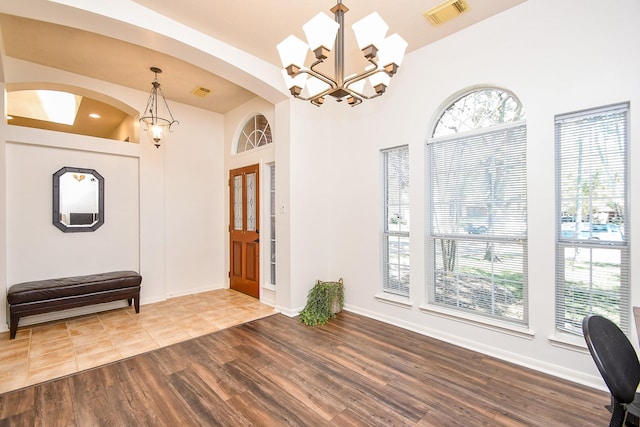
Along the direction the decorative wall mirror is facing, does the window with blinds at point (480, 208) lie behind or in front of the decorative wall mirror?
in front

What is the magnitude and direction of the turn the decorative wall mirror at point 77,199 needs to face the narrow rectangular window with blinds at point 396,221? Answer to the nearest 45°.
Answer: approximately 45° to its left

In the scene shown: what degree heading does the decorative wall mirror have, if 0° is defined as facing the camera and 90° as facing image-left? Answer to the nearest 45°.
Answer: approximately 0°

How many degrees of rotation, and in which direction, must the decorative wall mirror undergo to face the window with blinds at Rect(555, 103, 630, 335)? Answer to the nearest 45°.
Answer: approximately 45° to its left

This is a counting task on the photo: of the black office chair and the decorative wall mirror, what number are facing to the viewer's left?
0
